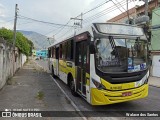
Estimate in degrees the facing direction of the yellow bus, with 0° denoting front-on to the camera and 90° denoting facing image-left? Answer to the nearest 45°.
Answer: approximately 315°

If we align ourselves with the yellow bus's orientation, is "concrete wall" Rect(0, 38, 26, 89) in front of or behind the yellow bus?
behind
